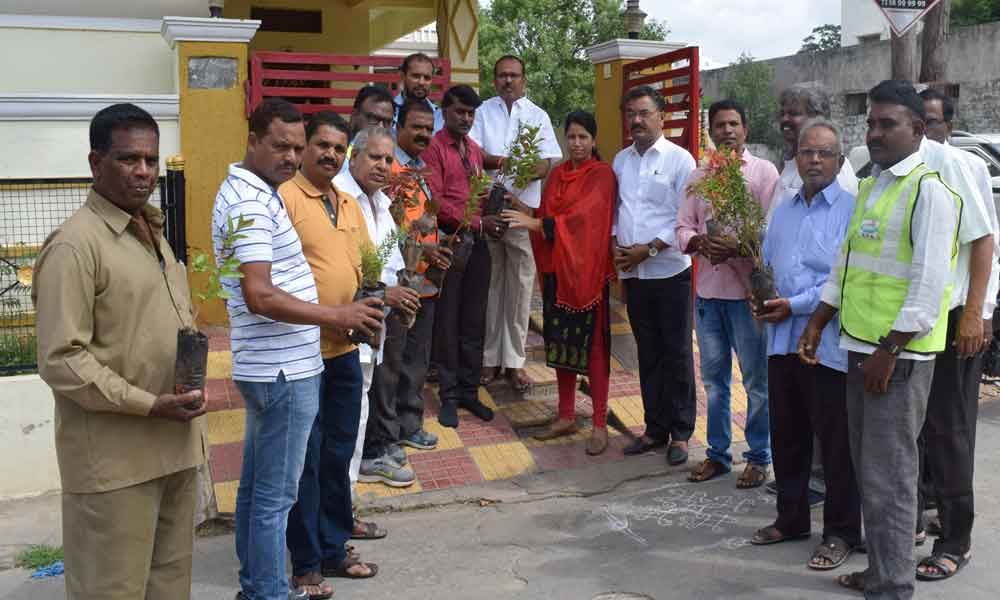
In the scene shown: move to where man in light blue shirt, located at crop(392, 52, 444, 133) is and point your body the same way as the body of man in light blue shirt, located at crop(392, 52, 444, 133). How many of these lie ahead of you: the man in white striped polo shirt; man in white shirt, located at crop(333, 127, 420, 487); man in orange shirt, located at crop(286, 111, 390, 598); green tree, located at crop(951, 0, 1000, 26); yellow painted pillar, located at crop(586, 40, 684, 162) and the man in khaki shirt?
4

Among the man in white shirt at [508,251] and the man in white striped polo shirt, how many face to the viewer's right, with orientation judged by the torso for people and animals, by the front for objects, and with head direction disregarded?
1

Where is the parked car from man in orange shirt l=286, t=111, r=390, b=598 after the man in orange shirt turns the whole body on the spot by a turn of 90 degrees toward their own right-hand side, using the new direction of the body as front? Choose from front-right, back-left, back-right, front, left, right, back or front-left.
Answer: back

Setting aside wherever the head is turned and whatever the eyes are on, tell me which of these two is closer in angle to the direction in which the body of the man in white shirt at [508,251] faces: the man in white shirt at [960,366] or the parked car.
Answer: the man in white shirt

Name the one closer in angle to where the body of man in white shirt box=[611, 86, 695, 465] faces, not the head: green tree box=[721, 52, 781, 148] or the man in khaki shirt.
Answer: the man in khaki shirt

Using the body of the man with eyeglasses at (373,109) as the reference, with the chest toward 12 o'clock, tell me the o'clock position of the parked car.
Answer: The parked car is roughly at 9 o'clock from the man with eyeglasses.

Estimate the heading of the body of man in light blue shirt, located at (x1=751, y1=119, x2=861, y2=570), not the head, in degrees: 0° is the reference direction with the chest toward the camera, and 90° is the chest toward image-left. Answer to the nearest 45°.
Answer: approximately 45°

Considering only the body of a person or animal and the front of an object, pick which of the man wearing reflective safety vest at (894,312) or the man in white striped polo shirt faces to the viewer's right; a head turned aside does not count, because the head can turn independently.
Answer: the man in white striped polo shirt

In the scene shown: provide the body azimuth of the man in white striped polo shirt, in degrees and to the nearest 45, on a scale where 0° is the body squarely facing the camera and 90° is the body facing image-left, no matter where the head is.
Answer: approximately 270°

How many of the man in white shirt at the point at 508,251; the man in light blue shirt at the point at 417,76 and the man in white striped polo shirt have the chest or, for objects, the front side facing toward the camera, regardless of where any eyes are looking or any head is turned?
2

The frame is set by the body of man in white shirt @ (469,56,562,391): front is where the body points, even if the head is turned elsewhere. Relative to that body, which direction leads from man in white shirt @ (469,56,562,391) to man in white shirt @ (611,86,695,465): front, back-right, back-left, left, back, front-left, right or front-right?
front-left

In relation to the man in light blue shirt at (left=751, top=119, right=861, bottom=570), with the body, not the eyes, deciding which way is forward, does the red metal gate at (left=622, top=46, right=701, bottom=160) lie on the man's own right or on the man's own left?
on the man's own right
